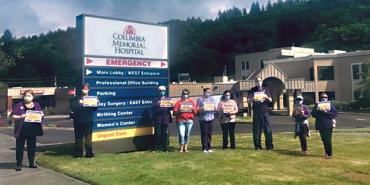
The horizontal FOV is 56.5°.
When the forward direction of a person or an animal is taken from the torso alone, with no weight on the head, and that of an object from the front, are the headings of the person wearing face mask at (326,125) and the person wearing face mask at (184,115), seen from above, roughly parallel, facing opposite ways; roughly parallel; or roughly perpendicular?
roughly parallel

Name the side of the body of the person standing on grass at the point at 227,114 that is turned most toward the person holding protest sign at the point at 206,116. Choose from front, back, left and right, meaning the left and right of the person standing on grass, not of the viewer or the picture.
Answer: right

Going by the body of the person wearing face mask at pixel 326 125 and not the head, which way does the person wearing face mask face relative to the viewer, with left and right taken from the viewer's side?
facing the viewer

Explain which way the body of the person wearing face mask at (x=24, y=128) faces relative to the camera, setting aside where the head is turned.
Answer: toward the camera

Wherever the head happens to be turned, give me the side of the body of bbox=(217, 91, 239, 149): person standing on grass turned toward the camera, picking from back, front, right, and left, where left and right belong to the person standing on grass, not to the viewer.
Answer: front

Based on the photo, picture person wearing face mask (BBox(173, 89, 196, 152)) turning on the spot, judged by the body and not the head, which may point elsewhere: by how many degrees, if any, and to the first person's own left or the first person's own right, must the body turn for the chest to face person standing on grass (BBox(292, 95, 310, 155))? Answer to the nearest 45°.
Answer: approximately 90° to the first person's own left
